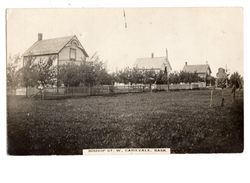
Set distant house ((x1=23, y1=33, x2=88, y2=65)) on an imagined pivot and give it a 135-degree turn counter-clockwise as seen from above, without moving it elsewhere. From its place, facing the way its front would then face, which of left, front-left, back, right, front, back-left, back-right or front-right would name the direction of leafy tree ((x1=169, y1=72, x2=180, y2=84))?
right

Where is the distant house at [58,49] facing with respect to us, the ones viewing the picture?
facing the viewer and to the right of the viewer

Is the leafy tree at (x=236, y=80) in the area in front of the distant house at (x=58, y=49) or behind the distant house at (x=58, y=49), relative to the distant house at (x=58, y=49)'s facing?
in front

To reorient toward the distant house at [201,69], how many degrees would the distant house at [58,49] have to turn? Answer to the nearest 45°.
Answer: approximately 45° to its left
